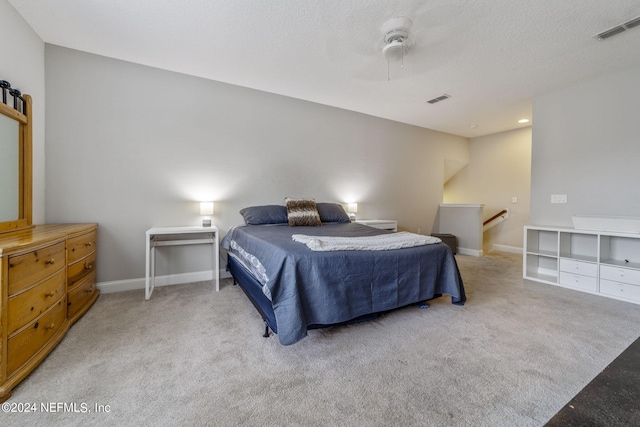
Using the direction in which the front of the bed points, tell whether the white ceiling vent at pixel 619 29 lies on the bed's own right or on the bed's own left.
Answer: on the bed's own left

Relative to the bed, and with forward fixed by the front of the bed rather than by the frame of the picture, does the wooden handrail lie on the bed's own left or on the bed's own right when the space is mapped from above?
on the bed's own left

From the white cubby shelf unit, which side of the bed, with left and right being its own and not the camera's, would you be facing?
left

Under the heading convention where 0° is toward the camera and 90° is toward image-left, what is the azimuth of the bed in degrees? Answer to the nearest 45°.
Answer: approximately 315°

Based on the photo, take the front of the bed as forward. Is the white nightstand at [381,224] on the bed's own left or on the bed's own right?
on the bed's own left

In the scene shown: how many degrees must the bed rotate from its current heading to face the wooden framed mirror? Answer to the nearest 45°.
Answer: approximately 135° to its right
